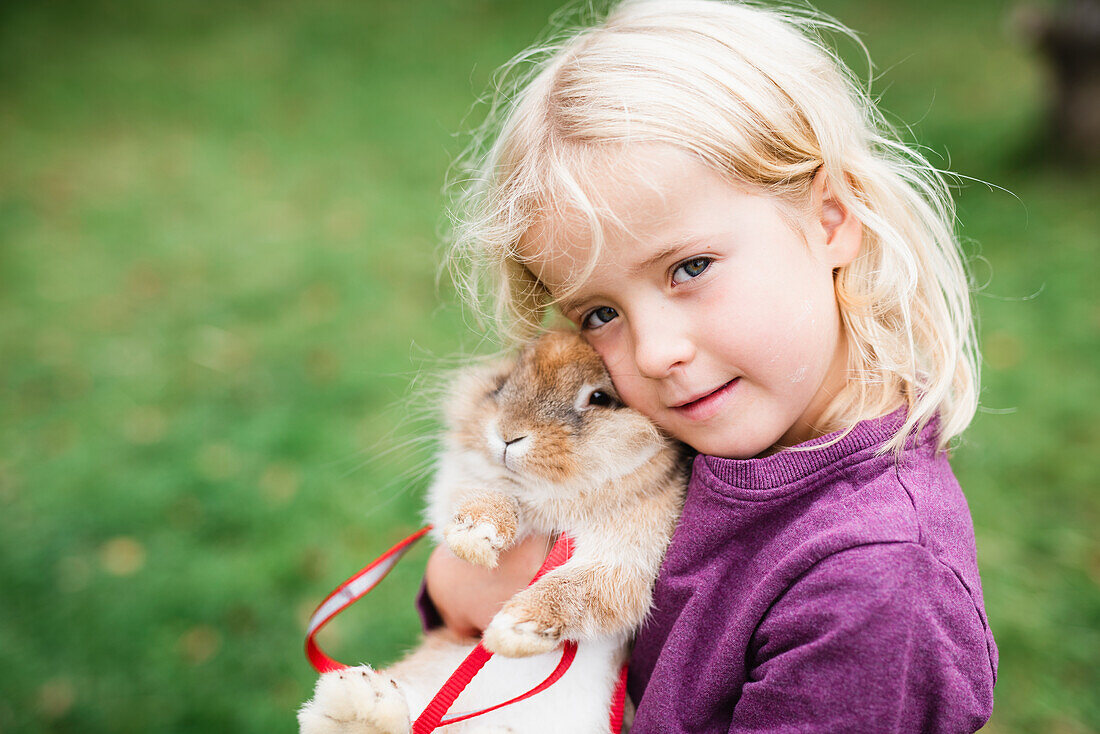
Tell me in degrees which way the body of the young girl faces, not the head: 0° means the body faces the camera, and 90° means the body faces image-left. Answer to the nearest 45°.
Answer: approximately 45°
